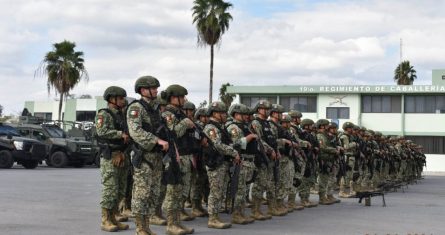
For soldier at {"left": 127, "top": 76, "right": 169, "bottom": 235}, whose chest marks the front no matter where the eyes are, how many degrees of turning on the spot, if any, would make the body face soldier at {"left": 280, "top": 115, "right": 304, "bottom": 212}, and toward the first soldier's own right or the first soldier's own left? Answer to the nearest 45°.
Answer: approximately 45° to the first soldier's own left

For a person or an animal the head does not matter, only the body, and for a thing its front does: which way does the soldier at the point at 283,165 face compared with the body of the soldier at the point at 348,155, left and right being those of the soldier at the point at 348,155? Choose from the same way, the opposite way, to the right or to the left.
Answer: the same way

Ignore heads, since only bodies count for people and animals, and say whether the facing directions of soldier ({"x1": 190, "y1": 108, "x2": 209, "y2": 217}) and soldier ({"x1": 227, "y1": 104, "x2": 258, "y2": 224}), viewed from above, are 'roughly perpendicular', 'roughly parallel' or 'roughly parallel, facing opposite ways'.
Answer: roughly parallel
